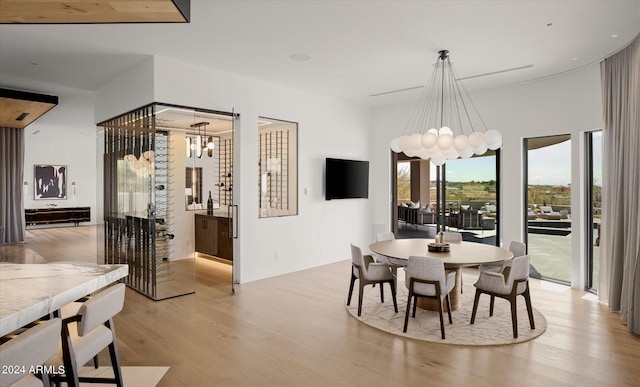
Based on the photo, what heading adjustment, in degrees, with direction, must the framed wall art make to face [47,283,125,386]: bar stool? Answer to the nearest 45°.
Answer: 0° — it already faces it

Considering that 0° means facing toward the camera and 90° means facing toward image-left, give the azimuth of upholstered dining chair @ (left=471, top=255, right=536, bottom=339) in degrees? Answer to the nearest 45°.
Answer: approximately 135°

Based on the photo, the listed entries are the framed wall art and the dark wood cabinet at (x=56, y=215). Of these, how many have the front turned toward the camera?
2

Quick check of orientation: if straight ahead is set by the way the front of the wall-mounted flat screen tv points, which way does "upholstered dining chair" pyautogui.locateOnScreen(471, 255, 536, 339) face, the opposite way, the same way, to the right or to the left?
the opposite way

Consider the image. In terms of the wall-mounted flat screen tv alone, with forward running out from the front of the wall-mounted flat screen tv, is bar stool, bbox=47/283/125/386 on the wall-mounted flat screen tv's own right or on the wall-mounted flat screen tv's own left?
on the wall-mounted flat screen tv's own right

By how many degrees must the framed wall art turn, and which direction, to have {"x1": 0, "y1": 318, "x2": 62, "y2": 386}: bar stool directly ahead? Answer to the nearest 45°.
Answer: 0° — it already faces it

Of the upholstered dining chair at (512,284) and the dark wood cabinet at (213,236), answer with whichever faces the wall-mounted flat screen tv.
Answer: the upholstered dining chair
